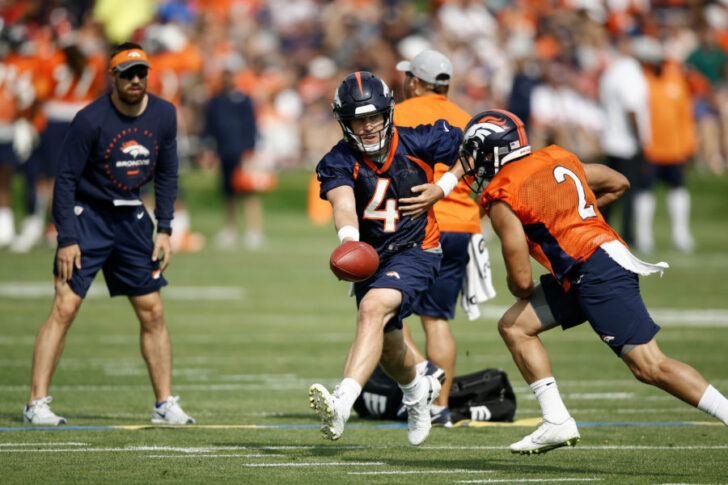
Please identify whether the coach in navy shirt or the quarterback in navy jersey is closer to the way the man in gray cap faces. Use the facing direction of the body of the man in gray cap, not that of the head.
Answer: the coach in navy shirt

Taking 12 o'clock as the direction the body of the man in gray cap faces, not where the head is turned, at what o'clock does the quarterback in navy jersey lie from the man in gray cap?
The quarterback in navy jersey is roughly at 8 o'clock from the man in gray cap.

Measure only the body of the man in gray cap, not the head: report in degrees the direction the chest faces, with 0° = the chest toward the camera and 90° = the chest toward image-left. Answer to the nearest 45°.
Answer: approximately 135°

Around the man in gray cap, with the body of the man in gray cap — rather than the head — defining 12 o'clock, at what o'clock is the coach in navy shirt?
The coach in navy shirt is roughly at 10 o'clock from the man in gray cap.
